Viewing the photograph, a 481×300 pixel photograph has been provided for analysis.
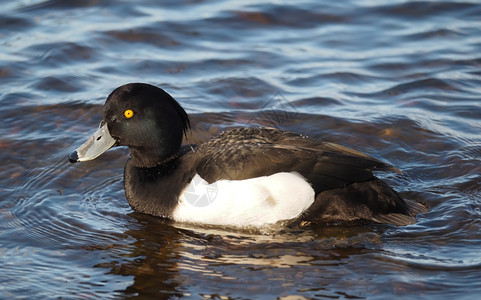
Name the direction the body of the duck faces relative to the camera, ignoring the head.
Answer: to the viewer's left
